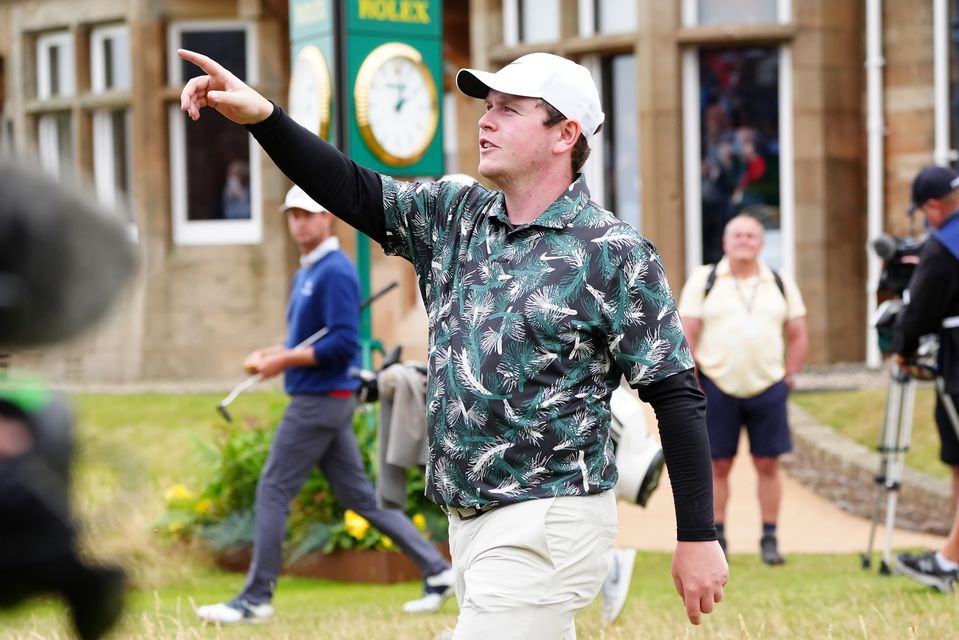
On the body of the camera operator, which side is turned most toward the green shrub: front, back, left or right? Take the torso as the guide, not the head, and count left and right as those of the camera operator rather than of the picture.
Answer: front

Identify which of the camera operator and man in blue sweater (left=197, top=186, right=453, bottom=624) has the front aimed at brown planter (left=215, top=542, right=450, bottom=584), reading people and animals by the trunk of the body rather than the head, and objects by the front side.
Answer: the camera operator

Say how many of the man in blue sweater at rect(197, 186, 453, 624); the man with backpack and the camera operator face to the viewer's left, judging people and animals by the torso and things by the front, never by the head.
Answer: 2

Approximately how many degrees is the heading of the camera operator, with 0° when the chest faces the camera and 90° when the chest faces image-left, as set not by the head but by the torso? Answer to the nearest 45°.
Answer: approximately 90°

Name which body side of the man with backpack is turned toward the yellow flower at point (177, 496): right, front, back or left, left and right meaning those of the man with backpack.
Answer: right

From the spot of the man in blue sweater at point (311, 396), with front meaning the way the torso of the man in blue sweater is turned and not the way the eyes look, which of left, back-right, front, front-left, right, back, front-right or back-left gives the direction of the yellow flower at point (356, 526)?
right

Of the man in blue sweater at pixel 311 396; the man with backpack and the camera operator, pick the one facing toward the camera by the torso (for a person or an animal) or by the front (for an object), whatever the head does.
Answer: the man with backpack

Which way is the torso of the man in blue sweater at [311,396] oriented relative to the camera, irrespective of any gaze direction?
to the viewer's left

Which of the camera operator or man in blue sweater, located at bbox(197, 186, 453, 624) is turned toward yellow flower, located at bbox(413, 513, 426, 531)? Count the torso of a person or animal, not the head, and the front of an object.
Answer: the camera operator

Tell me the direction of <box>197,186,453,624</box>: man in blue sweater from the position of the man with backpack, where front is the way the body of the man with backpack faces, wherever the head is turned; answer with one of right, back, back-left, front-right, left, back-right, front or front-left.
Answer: front-right

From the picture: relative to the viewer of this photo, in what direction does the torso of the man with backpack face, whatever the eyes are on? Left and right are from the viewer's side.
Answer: facing the viewer

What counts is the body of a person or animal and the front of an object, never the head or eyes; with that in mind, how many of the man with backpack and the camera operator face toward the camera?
1

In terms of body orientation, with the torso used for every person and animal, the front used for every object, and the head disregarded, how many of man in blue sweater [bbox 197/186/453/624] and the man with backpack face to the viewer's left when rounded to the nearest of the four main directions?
1

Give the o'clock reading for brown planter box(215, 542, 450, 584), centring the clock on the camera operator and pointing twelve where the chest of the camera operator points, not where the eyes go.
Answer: The brown planter is roughly at 12 o'clock from the camera operator.

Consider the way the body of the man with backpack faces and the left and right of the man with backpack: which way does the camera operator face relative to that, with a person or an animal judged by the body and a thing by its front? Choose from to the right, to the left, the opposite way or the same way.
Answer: to the right

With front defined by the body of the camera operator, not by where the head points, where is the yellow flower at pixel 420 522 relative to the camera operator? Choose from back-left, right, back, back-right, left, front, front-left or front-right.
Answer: front
